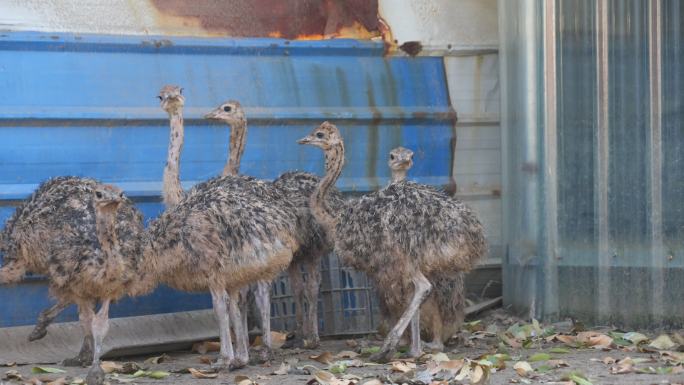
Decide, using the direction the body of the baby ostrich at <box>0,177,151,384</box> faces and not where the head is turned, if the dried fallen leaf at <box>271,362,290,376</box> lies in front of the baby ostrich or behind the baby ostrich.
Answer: in front

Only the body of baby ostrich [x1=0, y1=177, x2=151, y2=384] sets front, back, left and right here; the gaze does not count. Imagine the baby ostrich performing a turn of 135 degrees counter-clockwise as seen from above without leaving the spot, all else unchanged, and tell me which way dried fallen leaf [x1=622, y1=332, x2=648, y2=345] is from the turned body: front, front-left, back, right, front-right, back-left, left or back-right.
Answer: right

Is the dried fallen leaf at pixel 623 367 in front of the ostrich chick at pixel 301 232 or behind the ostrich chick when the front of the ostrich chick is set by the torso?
behind

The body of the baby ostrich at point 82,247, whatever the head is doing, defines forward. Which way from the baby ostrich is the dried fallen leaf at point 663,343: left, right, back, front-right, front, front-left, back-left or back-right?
front-left

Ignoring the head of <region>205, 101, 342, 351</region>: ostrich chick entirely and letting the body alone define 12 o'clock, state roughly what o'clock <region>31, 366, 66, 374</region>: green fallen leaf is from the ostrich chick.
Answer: The green fallen leaf is roughly at 11 o'clock from the ostrich chick.

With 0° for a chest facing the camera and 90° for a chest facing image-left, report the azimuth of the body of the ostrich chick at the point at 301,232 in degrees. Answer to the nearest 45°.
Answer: approximately 90°

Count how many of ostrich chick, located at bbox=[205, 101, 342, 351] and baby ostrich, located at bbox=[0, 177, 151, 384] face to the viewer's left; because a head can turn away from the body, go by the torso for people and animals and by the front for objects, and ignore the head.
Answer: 1

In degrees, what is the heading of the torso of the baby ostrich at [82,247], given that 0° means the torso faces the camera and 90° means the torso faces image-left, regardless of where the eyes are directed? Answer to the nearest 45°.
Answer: approximately 315°

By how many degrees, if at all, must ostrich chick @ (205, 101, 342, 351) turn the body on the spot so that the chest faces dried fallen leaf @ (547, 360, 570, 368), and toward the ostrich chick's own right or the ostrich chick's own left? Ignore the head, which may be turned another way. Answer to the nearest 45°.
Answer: approximately 135° to the ostrich chick's own left

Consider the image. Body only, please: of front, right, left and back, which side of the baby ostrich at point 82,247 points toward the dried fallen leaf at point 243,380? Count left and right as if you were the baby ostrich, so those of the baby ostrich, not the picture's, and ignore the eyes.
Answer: front
